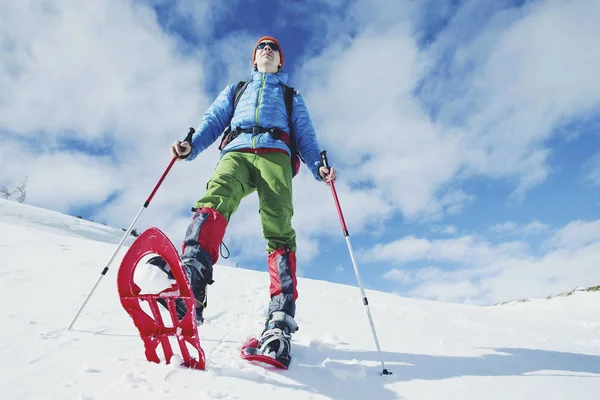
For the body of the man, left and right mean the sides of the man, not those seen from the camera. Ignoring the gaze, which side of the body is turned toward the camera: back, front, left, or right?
front
